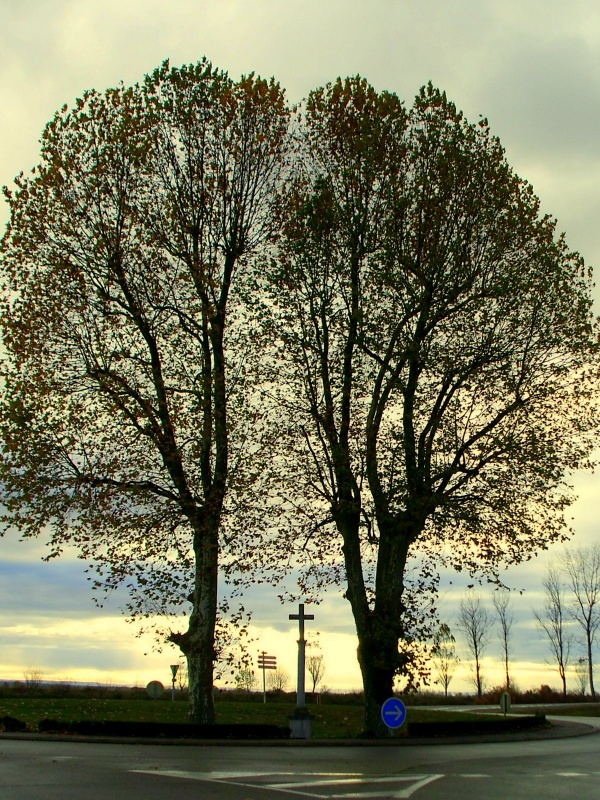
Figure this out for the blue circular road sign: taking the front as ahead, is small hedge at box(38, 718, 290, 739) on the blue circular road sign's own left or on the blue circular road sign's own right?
on the blue circular road sign's own right

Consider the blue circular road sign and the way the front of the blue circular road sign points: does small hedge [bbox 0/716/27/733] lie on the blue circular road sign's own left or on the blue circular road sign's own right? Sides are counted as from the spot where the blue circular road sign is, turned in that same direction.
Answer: on the blue circular road sign's own right

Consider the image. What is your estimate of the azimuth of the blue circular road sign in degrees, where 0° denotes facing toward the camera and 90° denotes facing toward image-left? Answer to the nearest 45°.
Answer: approximately 0°
